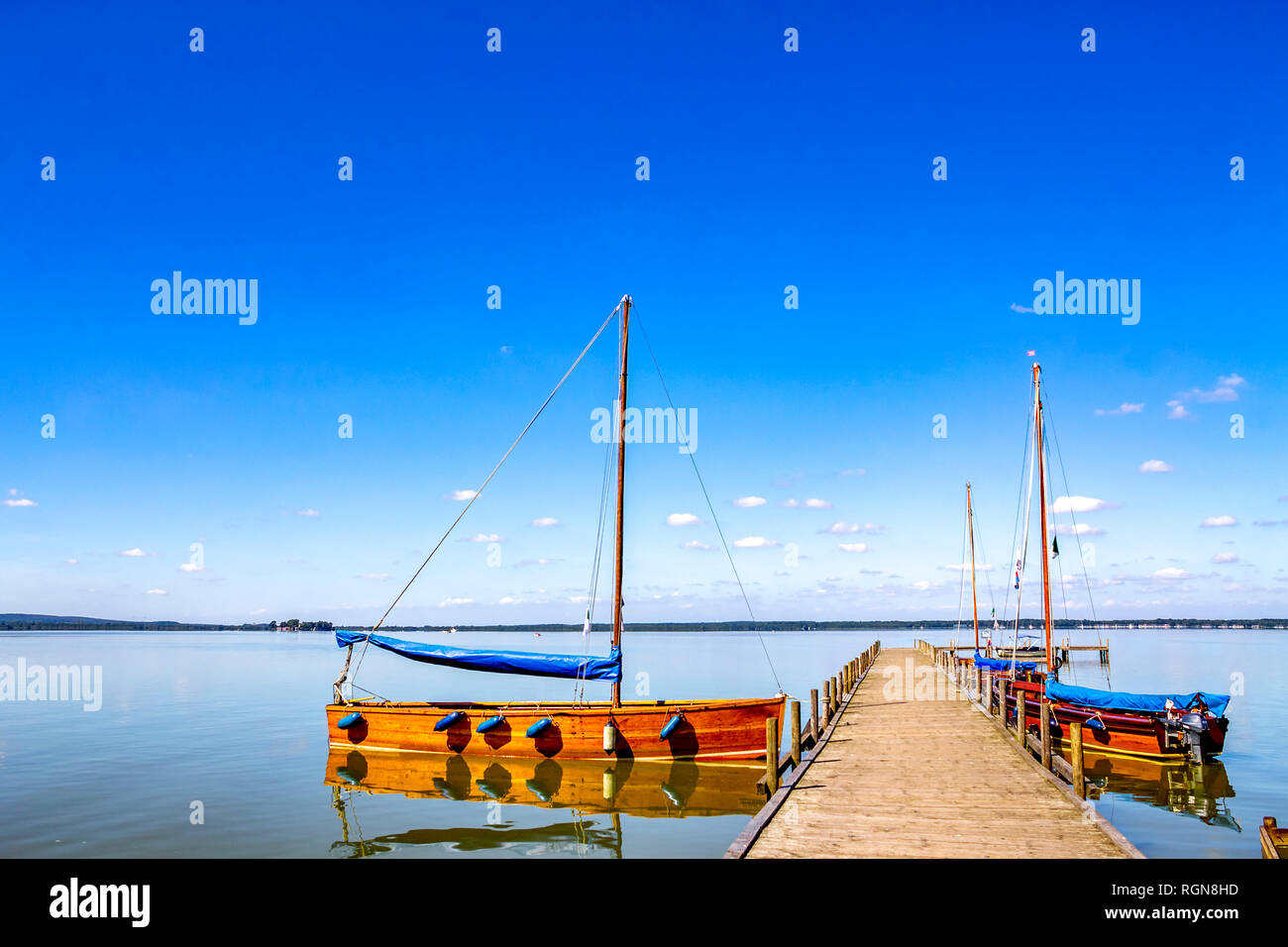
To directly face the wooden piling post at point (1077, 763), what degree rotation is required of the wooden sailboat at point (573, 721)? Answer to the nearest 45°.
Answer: approximately 45° to its right

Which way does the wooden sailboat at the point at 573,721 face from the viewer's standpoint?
to the viewer's right

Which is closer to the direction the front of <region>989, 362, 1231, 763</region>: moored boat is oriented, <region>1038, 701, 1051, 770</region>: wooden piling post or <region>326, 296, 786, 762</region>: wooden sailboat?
the wooden sailboat

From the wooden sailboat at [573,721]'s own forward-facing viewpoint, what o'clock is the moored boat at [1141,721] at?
The moored boat is roughly at 12 o'clock from the wooden sailboat.

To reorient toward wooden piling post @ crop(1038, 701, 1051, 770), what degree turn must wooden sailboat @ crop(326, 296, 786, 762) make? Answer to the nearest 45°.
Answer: approximately 45° to its right

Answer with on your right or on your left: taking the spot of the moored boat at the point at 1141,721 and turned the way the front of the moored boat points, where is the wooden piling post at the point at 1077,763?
on your left

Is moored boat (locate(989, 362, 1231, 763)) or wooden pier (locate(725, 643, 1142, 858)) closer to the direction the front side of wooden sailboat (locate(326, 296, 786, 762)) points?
the moored boat

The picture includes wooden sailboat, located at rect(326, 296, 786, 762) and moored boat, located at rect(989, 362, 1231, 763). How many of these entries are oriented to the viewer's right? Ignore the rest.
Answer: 1

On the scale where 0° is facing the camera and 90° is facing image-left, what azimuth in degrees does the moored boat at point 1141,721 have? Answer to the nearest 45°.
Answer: approximately 135°
